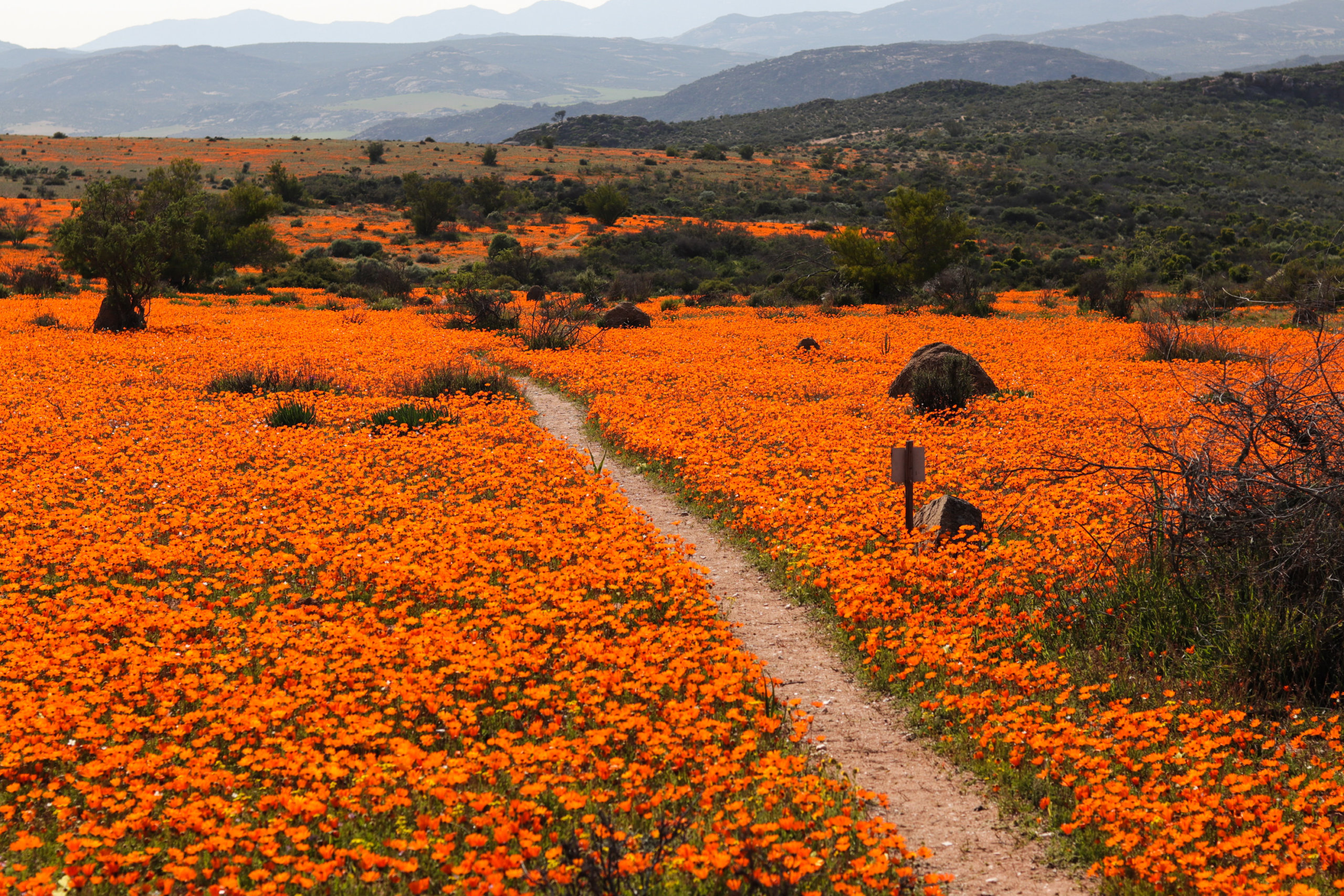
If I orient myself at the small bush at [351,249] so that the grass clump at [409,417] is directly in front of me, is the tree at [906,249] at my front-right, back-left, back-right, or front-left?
front-left
